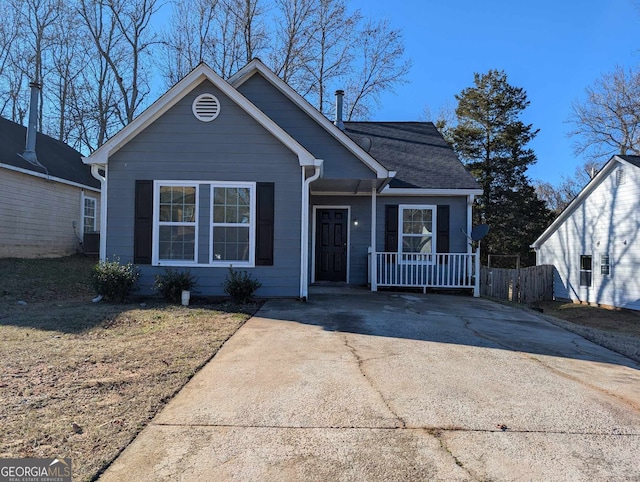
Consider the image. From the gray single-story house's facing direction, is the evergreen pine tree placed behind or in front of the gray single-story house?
behind

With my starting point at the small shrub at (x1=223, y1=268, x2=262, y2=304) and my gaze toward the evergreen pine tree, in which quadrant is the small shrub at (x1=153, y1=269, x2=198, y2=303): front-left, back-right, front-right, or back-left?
back-left

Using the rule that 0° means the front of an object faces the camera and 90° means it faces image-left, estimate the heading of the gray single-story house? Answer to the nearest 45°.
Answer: approximately 0°

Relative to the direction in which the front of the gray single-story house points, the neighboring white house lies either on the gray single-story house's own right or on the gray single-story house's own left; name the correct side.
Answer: on the gray single-story house's own left

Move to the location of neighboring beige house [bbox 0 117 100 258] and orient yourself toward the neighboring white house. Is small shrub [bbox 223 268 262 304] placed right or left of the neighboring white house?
right

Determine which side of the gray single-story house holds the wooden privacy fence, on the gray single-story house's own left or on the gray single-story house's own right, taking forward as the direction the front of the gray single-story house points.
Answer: on the gray single-story house's own left

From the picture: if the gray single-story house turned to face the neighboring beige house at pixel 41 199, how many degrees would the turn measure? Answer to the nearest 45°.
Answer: approximately 135° to its right
